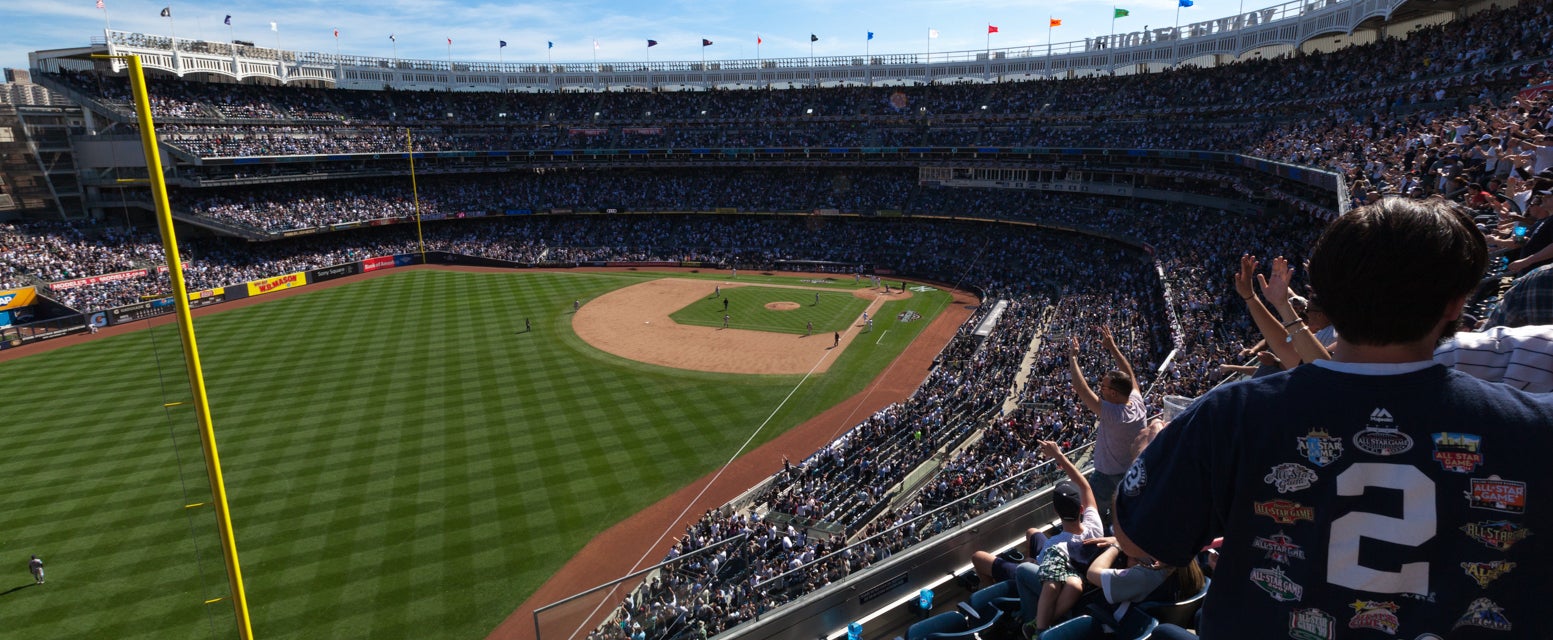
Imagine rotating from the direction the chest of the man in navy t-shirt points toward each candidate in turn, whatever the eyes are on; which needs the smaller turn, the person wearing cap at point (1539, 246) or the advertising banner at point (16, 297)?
the person wearing cap

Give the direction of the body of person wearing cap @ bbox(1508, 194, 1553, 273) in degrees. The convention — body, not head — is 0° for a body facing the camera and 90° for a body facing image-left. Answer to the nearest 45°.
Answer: approximately 90°

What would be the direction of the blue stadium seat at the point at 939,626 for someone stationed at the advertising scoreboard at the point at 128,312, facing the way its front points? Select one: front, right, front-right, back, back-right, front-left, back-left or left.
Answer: front-right

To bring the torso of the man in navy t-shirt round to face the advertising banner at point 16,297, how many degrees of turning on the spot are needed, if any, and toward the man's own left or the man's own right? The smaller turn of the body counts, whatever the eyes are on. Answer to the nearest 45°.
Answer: approximately 90° to the man's own left

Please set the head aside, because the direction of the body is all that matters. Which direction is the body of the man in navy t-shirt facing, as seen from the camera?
away from the camera
